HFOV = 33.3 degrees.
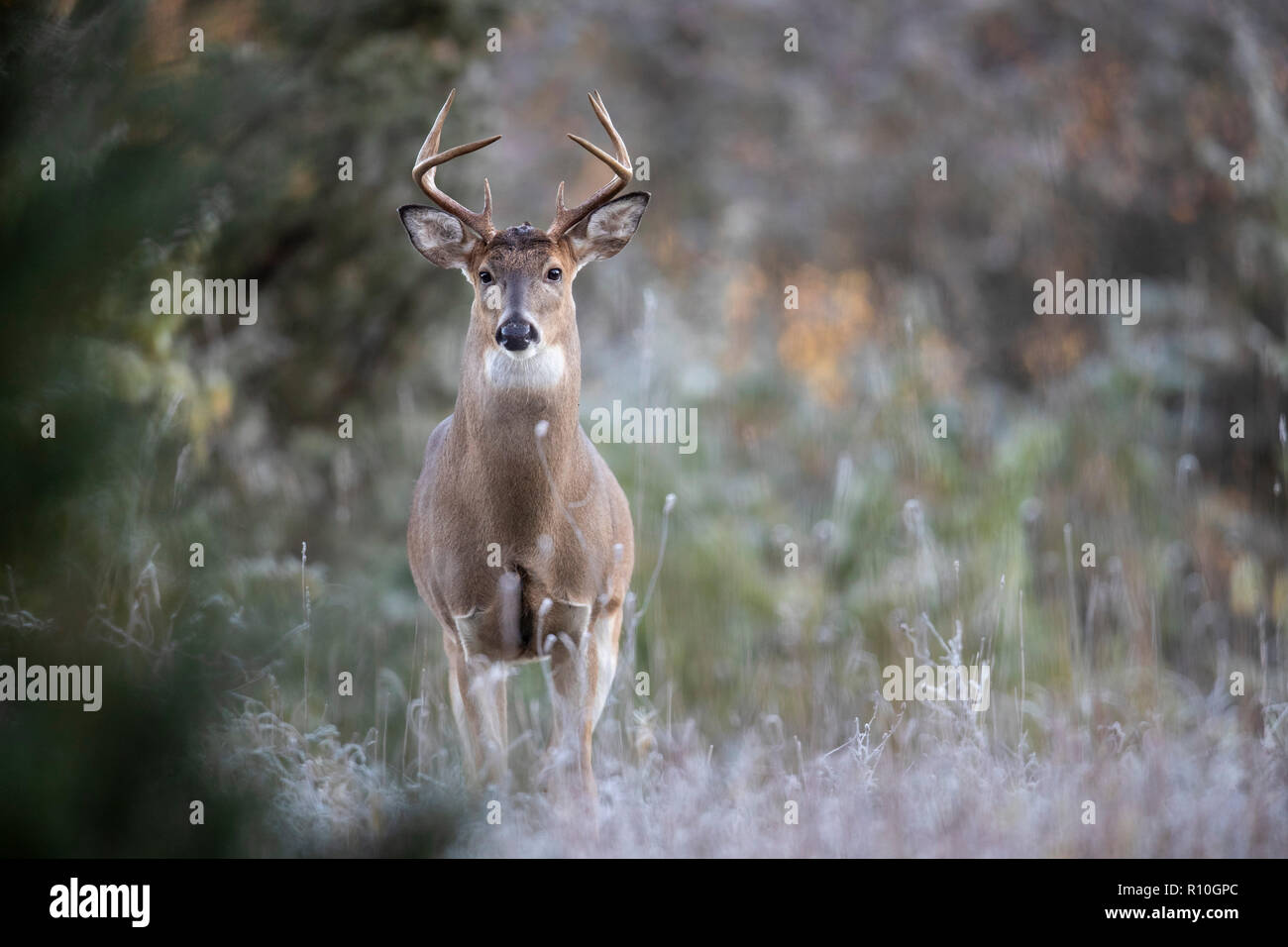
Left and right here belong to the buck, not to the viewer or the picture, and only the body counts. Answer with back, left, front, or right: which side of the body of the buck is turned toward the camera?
front
